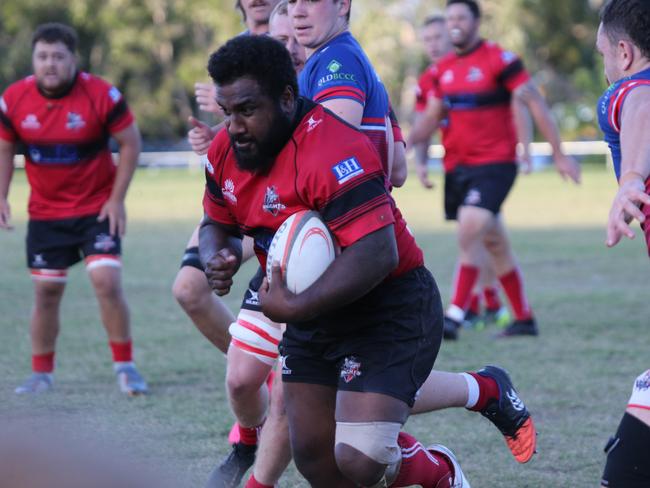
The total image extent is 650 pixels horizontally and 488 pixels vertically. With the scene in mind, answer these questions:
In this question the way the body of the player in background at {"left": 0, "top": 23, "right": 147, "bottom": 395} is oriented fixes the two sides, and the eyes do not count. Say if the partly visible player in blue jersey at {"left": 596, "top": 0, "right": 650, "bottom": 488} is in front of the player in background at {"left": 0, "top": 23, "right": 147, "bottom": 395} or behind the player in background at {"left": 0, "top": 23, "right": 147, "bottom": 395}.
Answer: in front

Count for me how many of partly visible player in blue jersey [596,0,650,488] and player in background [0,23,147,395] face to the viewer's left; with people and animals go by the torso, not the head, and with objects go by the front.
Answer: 1

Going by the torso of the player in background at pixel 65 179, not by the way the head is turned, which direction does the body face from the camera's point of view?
toward the camera

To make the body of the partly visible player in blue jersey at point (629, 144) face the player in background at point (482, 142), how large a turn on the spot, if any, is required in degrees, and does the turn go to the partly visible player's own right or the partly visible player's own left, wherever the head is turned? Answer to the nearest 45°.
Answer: approximately 90° to the partly visible player's own right

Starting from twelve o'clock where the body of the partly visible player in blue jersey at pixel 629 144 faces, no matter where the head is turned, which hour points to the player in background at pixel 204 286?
the player in background at pixel 204 286 is roughly at 1 o'clock from the partly visible player in blue jersey at pixel 629 144.

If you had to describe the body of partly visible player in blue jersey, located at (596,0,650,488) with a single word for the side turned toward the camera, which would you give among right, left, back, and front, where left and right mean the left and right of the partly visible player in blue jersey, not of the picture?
left

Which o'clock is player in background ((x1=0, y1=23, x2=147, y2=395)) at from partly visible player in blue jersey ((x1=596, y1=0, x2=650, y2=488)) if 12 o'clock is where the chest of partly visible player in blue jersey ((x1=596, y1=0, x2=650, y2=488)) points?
player in background ((x1=0, y1=23, x2=147, y2=395)) is roughly at 1 o'clock from partly visible player in blue jersey ((x1=596, y1=0, x2=650, y2=488)).

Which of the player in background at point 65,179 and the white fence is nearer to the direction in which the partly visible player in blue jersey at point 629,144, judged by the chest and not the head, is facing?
the player in background

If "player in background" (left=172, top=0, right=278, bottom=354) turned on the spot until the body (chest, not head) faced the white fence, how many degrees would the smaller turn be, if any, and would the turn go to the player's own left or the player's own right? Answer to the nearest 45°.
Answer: approximately 135° to the player's own right
